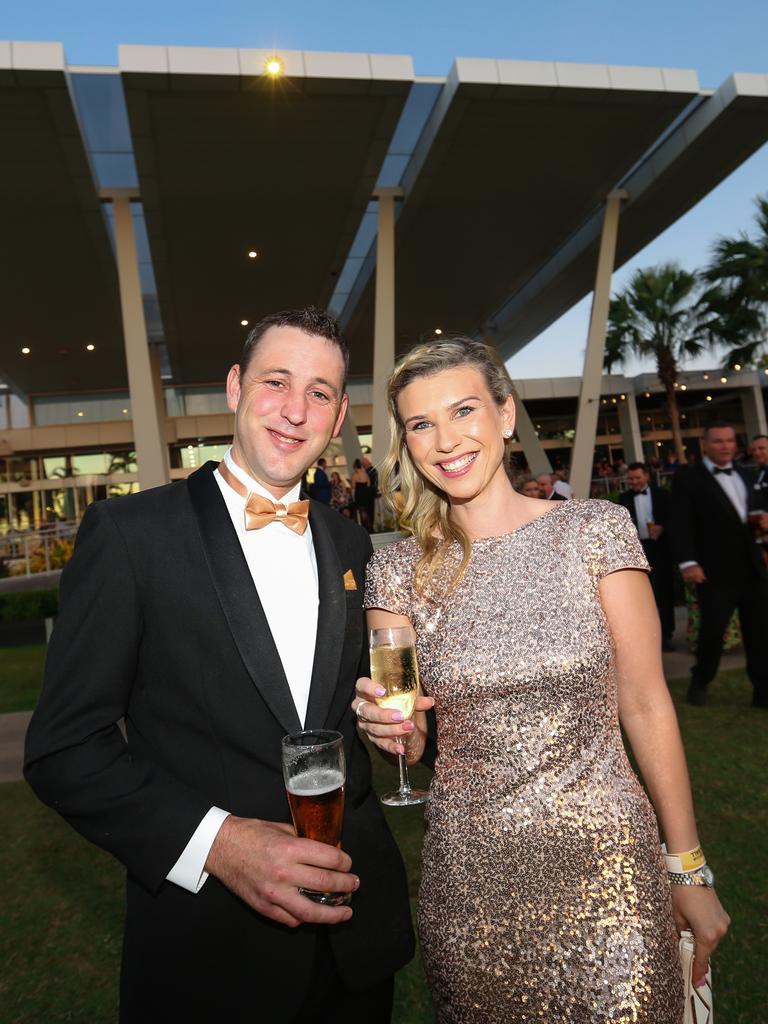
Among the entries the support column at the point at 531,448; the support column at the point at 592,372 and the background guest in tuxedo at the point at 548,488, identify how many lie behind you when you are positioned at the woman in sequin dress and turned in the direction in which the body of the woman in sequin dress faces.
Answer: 3

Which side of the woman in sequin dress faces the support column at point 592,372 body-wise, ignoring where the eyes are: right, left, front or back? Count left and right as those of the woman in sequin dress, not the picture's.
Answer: back

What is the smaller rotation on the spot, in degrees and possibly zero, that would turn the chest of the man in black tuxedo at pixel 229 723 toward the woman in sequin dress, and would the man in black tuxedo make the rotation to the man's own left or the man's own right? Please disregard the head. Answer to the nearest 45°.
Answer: approximately 45° to the man's own left

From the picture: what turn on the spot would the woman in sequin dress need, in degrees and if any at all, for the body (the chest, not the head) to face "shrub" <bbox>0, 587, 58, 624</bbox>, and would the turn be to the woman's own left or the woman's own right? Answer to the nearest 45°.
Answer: approximately 135° to the woman's own right

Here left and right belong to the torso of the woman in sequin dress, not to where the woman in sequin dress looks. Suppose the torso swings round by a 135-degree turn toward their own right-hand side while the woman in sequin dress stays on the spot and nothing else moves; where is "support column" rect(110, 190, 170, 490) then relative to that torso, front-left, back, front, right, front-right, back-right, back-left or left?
front

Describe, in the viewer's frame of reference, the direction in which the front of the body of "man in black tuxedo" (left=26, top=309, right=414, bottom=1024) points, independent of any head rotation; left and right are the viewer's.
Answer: facing the viewer and to the right of the viewer

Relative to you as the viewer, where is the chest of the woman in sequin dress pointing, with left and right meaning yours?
facing the viewer

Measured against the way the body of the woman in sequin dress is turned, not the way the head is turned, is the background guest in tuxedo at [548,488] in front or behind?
behind

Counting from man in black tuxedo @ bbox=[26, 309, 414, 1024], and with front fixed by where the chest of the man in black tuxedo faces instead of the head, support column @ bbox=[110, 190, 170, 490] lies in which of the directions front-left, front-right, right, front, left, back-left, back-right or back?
back-left

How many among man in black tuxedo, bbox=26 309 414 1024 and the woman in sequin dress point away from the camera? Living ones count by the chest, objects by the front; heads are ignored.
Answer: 0
